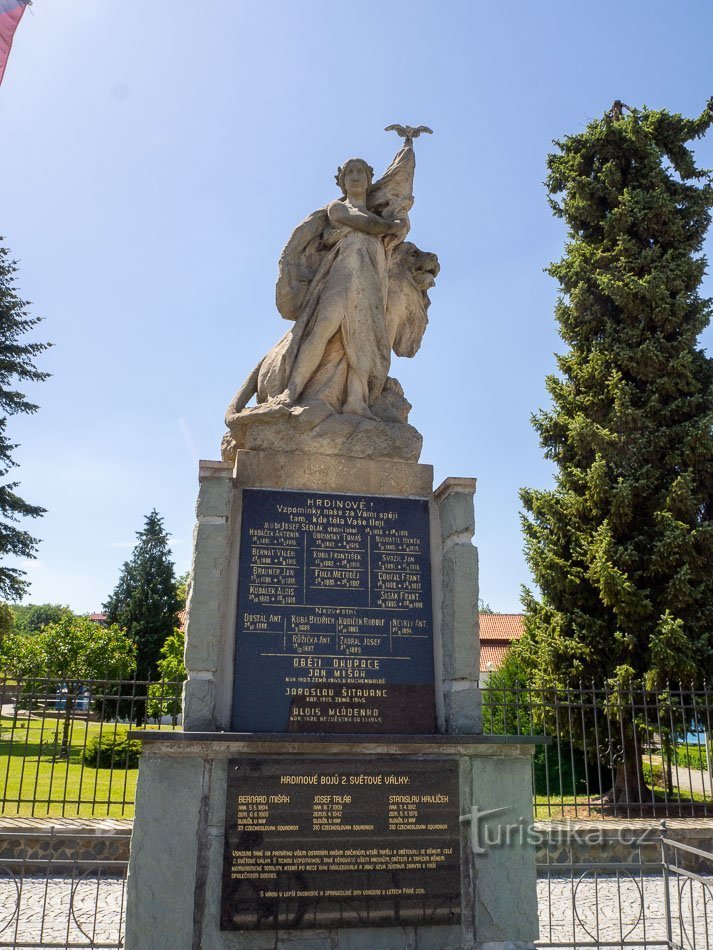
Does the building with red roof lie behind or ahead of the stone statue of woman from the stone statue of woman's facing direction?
behind

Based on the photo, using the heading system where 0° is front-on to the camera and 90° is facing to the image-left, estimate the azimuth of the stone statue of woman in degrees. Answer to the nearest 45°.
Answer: approximately 0°

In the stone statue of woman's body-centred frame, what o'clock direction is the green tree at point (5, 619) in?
The green tree is roughly at 5 o'clock from the stone statue of woman.
